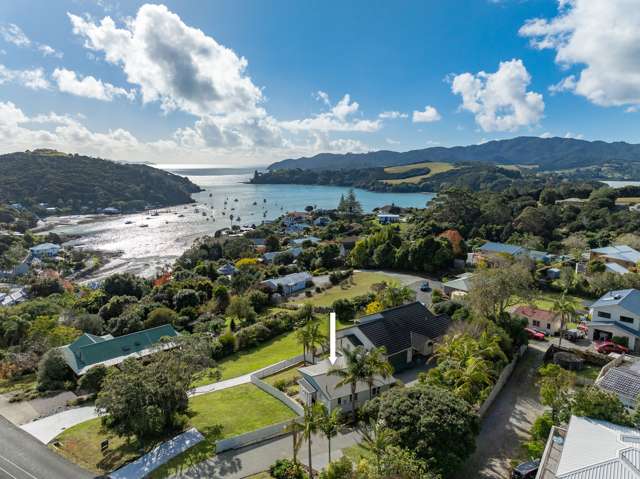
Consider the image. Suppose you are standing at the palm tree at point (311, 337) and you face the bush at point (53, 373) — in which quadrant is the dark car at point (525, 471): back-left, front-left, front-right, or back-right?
back-left

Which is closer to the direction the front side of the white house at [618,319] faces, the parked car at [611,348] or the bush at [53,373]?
the parked car

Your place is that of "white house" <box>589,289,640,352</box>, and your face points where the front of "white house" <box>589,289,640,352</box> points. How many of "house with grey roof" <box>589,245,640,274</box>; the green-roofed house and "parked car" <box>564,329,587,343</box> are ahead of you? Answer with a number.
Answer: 2

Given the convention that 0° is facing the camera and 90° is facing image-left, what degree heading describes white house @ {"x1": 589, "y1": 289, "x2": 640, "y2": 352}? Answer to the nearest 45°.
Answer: approximately 45°

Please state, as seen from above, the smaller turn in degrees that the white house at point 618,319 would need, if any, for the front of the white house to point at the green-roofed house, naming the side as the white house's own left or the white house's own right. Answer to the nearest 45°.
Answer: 0° — it already faces it

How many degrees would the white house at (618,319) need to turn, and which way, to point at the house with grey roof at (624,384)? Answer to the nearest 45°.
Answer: approximately 45° to its left

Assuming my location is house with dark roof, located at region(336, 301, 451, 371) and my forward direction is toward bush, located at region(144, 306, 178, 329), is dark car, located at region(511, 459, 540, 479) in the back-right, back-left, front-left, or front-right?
back-left

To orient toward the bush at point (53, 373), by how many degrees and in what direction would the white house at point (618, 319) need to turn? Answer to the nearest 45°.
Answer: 0° — it already faces it

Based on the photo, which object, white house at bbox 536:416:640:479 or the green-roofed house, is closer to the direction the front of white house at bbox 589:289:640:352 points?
the green-roofed house

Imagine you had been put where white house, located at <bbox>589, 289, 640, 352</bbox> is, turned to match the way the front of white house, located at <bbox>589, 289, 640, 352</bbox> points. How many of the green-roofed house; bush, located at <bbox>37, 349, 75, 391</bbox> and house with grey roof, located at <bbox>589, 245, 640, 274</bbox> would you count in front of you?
2

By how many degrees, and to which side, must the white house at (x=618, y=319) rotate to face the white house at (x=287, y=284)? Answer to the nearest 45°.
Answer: approximately 45° to its right

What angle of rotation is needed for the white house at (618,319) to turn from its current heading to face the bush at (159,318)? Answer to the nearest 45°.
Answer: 0° — it already faces it
